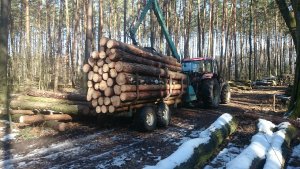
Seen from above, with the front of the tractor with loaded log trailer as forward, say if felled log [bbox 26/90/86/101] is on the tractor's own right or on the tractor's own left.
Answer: on the tractor's own left

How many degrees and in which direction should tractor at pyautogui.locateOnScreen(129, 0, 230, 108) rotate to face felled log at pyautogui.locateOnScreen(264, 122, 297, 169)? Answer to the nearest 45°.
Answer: approximately 135° to its right

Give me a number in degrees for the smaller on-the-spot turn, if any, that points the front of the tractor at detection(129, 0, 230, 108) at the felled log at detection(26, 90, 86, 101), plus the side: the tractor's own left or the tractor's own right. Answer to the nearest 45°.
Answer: approximately 180°

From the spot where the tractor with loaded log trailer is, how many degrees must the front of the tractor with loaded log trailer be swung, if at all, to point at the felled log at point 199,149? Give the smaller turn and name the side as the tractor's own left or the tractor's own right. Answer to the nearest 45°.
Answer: approximately 90° to the tractor's own right

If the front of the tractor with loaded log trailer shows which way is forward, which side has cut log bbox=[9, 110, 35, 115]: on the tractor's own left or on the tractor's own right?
on the tractor's own left

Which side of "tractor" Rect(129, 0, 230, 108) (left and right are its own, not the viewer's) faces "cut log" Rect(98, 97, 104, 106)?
back

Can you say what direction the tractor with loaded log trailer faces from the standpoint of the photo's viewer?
facing away from the viewer and to the right of the viewer

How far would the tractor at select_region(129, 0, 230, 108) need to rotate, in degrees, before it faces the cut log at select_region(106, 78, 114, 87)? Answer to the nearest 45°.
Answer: approximately 180°
